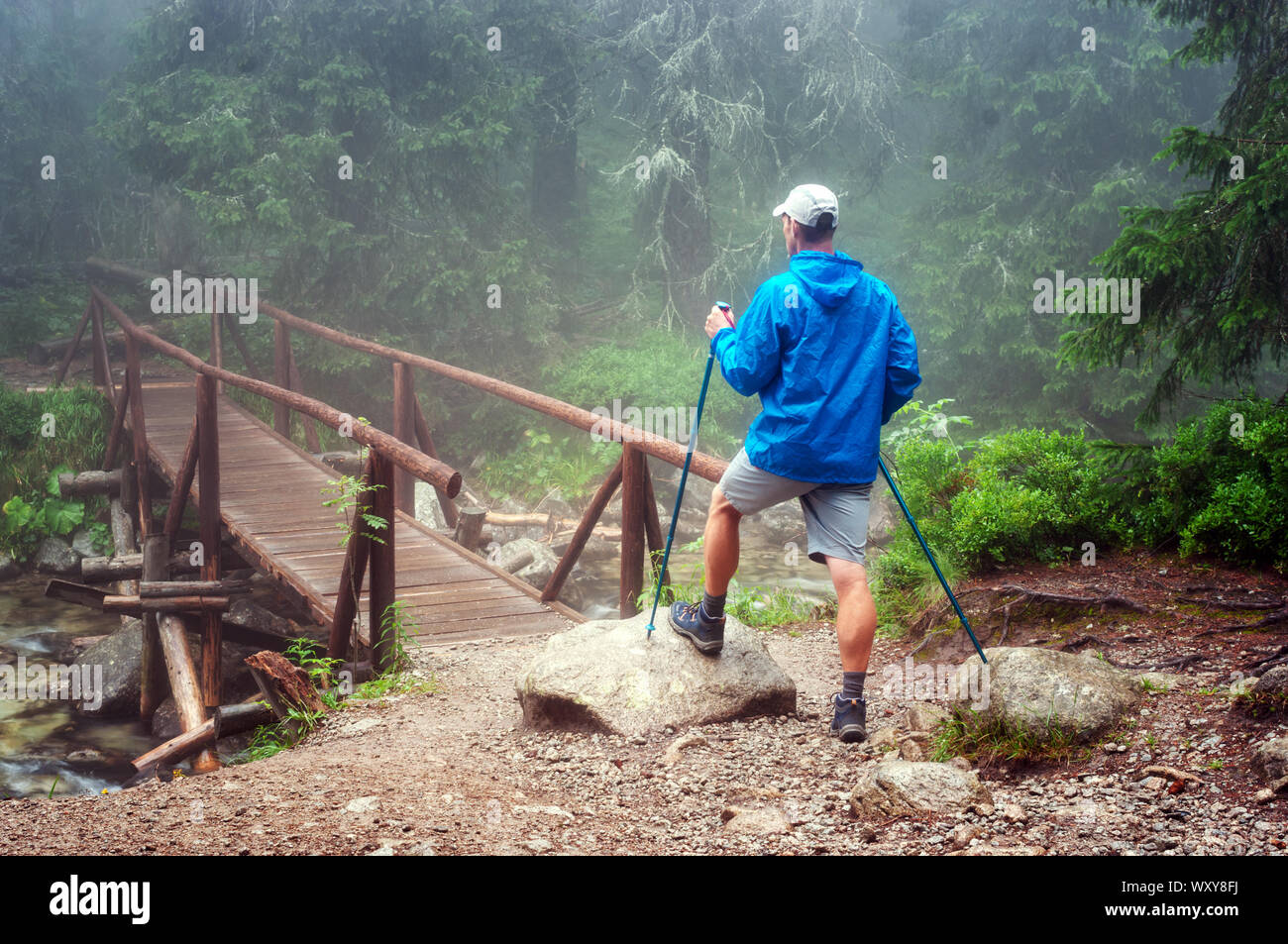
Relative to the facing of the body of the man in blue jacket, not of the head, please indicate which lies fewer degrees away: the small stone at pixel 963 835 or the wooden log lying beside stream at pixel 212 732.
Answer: the wooden log lying beside stream

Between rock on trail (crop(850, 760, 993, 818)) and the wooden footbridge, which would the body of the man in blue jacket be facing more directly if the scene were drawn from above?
the wooden footbridge

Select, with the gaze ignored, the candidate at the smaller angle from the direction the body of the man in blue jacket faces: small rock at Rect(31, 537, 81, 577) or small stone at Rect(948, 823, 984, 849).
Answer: the small rock

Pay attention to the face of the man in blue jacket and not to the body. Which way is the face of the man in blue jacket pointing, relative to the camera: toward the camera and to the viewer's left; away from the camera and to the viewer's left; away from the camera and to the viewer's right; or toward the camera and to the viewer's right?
away from the camera and to the viewer's left

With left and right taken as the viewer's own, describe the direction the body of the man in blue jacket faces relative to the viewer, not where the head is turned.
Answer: facing away from the viewer and to the left of the viewer

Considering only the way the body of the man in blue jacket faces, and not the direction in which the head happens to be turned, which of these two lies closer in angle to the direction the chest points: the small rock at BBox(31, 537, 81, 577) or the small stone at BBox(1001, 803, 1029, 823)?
the small rock
